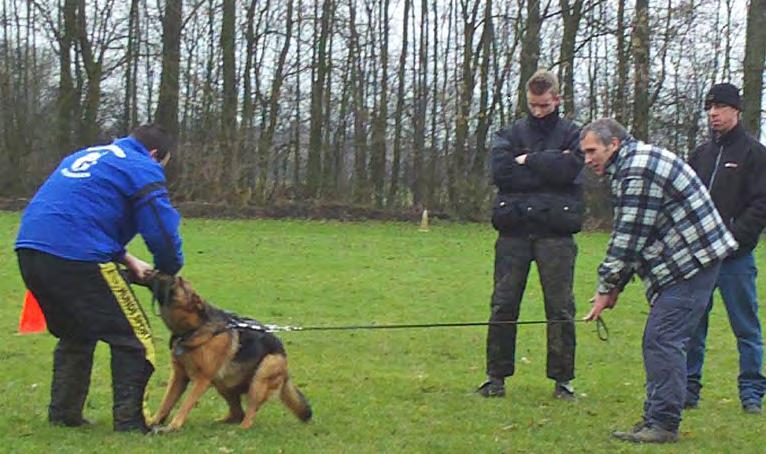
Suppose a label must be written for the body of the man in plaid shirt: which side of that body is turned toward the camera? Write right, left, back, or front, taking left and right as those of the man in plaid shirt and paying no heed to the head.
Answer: left

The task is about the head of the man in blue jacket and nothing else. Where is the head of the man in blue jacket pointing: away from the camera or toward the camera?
away from the camera

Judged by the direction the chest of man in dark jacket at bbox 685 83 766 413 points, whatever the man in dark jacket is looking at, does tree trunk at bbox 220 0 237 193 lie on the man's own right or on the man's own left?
on the man's own right

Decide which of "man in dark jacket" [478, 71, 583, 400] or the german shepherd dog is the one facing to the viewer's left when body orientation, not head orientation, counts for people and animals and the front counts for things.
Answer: the german shepherd dog

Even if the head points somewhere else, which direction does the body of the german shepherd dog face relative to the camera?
to the viewer's left

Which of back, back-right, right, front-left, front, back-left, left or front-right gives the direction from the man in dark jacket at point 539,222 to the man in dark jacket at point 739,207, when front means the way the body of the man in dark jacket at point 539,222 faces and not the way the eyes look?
left

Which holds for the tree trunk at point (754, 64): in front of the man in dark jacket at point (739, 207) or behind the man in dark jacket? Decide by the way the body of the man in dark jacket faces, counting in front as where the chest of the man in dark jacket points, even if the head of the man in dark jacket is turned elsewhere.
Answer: behind

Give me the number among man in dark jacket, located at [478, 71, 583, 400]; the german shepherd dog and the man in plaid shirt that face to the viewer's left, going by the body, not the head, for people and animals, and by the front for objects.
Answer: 2

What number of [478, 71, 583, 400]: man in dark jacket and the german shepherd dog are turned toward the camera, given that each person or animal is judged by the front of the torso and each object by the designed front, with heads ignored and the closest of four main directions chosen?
1

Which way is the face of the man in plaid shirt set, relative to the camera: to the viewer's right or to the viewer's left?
to the viewer's left

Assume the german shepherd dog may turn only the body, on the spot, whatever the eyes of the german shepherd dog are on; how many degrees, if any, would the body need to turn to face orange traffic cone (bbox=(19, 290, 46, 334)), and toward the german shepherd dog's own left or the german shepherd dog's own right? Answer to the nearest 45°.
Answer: approximately 45° to the german shepherd dog's own right
